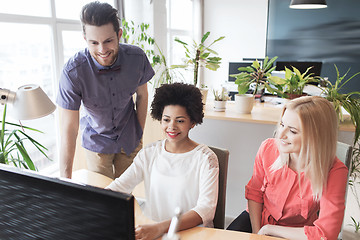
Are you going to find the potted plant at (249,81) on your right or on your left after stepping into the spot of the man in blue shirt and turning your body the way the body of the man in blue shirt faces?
on your left

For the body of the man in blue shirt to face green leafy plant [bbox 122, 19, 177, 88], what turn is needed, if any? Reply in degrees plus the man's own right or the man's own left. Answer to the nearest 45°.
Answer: approximately 180°

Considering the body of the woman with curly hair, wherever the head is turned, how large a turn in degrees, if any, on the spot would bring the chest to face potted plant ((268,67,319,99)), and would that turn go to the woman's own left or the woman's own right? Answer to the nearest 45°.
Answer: approximately 180°

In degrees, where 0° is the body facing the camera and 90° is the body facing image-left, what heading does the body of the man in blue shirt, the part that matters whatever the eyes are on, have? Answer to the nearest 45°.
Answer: approximately 0°

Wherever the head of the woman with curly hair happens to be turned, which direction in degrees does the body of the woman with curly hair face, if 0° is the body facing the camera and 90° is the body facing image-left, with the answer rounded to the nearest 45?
approximately 45°

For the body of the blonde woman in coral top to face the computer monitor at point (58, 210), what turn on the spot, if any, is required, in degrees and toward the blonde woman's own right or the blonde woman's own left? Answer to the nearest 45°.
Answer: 0° — they already face it
